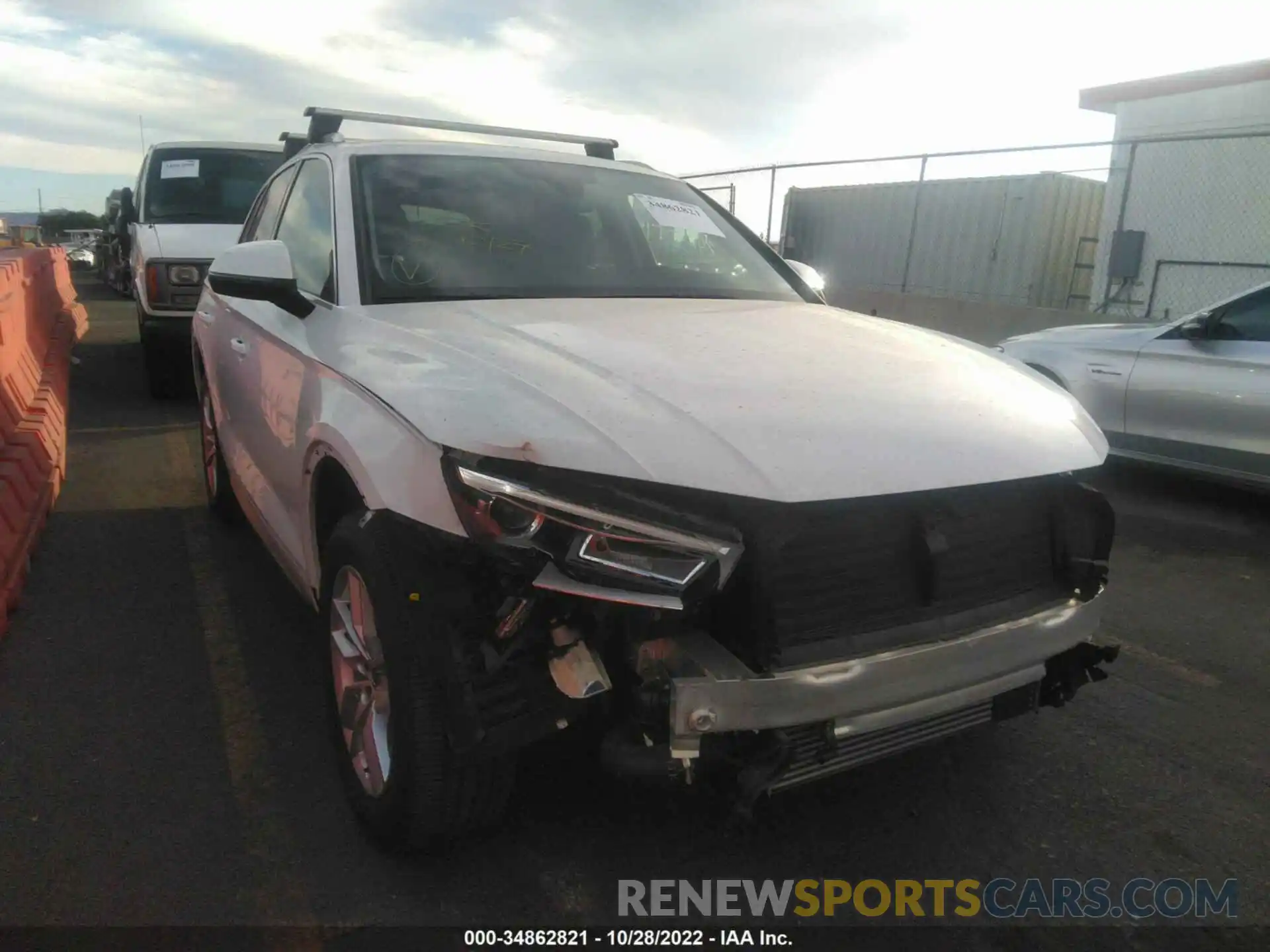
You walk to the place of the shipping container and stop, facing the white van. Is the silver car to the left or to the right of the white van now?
left

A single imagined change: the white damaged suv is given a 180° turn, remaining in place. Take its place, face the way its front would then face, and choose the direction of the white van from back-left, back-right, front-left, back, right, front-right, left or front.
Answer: front

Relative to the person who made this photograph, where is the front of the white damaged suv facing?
facing the viewer and to the right of the viewer

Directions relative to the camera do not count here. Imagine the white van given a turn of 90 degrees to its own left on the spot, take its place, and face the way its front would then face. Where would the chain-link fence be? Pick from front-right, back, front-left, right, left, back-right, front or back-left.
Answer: front

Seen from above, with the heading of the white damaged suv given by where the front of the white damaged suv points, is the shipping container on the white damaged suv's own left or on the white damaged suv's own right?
on the white damaged suv's own left

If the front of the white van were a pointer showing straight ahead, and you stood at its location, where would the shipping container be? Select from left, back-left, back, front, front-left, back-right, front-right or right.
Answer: left

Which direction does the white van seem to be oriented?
toward the camera

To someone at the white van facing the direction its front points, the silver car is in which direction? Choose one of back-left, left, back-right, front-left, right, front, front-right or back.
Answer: front-left

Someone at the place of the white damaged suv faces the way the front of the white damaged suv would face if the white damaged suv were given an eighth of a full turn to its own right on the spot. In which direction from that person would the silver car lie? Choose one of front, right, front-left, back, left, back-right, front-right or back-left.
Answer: back-left
